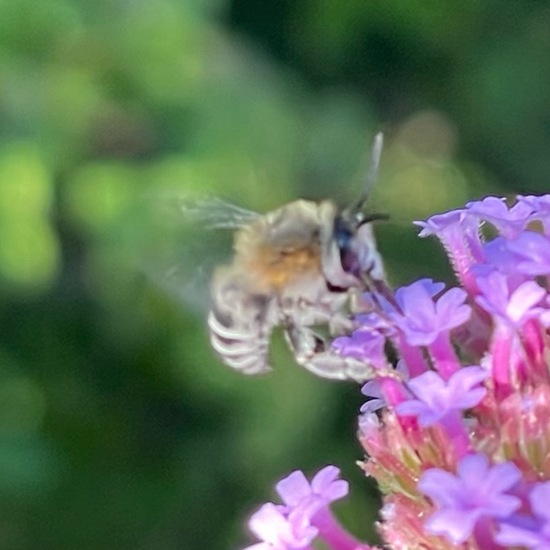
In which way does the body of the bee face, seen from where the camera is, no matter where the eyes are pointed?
to the viewer's right
